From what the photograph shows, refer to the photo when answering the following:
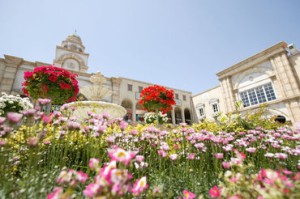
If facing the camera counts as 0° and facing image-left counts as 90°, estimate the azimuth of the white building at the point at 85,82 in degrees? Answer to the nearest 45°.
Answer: approximately 315°

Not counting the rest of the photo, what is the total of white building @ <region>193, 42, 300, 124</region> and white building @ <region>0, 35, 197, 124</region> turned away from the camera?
0

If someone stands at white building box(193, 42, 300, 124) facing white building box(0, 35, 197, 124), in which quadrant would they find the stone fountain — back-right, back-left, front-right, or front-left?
front-left

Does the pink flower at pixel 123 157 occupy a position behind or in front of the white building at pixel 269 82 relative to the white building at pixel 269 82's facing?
in front

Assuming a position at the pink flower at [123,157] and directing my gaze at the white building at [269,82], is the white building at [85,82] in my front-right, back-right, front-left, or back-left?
front-left

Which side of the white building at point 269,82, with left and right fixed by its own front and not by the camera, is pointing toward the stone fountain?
front

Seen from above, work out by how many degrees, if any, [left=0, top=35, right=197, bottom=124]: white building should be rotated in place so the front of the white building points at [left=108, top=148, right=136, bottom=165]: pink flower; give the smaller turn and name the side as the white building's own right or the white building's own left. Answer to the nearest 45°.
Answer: approximately 45° to the white building's own right

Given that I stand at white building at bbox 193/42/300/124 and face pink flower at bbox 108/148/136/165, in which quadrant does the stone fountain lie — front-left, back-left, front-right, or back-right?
front-right

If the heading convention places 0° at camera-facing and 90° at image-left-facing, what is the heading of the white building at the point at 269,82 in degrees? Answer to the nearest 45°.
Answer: approximately 45°
